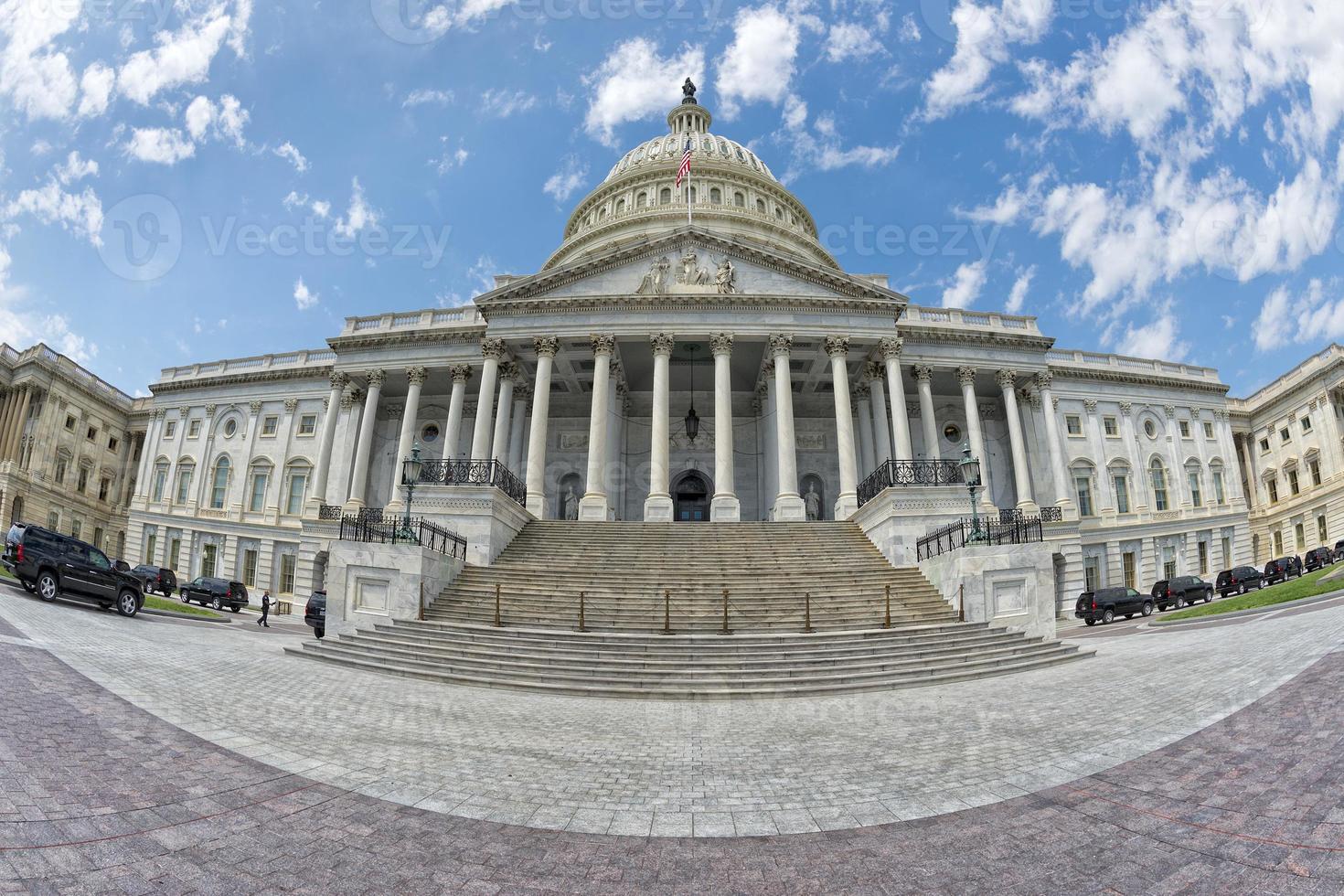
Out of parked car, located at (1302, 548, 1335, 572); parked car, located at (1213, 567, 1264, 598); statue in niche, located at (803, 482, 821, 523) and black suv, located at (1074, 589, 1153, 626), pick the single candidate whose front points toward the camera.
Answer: the statue in niche
